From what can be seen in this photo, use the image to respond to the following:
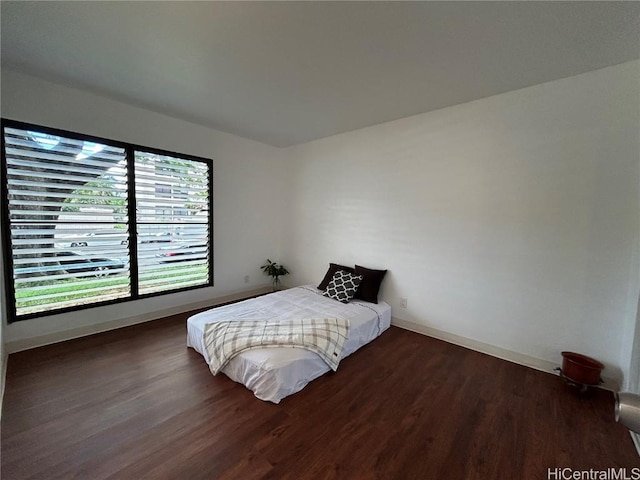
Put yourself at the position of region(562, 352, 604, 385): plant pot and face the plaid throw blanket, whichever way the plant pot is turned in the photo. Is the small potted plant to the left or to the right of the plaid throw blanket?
right

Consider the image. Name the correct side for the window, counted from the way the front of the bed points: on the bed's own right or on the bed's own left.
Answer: on the bed's own right

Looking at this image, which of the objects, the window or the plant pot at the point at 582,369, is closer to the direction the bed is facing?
the window

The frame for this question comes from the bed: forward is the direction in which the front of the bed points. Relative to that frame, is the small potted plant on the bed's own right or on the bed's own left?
on the bed's own right

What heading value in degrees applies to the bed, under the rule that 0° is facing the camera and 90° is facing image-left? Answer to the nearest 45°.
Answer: approximately 45°

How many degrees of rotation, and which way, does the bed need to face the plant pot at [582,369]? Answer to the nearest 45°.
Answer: approximately 135° to its left

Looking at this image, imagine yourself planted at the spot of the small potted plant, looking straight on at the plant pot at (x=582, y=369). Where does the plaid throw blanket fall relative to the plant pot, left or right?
right
